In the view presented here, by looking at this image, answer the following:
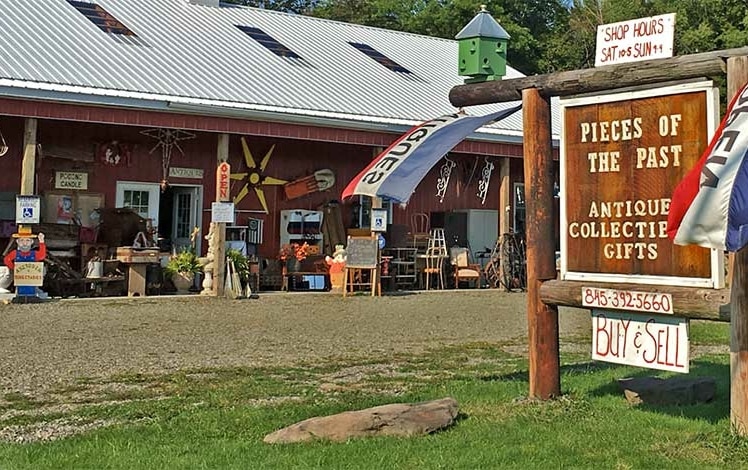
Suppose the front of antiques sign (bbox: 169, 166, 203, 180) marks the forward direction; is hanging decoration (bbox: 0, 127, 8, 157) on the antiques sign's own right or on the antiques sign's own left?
on the antiques sign's own right

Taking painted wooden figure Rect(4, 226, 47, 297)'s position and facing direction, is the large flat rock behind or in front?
in front

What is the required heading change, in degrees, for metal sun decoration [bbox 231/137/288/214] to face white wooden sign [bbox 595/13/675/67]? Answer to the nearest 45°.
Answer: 0° — it already faces it

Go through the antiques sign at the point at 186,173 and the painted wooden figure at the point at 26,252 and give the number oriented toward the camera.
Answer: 2

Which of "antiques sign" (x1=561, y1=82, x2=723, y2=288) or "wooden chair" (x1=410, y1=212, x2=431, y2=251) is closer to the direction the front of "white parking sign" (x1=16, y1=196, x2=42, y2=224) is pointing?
the antiques sign

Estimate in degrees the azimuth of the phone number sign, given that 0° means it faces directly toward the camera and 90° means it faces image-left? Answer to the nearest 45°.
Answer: approximately 0°

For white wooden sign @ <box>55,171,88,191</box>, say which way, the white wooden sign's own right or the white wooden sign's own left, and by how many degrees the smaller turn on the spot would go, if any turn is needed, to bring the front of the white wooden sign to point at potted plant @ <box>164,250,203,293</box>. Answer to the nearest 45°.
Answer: approximately 45° to the white wooden sign's own left
